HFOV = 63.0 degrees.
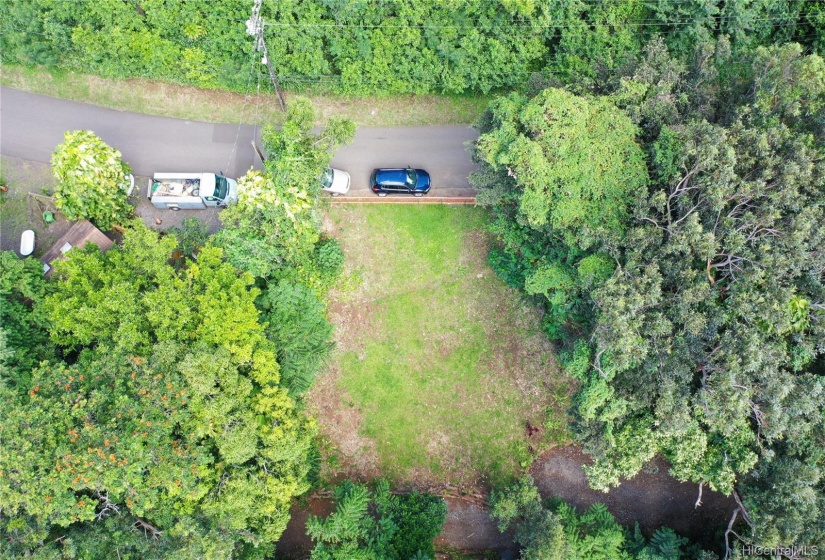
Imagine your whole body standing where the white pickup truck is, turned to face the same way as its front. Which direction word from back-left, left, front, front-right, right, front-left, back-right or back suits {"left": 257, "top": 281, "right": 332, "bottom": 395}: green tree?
front-right

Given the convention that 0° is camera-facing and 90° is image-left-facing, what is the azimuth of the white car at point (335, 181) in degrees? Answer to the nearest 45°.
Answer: approximately 270°

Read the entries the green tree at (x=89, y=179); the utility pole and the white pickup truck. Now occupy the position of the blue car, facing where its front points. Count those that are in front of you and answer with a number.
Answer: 0

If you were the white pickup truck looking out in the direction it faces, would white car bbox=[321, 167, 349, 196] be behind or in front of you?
in front

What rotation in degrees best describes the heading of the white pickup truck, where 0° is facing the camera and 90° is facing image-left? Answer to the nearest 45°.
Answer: approximately 270°

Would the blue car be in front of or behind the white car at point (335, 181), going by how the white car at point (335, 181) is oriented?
in front

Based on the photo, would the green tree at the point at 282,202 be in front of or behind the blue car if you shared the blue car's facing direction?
behind

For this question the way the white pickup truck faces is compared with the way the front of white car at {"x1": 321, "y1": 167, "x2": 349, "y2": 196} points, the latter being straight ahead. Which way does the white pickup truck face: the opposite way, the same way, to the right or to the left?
the same way

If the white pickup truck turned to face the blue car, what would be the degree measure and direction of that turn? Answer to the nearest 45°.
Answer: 0° — it already faces it

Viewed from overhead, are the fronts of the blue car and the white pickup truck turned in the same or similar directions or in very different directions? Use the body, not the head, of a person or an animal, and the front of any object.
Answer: same or similar directions

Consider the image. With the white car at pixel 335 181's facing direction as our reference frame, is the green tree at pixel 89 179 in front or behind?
behind

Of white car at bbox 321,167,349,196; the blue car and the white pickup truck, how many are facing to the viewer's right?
3

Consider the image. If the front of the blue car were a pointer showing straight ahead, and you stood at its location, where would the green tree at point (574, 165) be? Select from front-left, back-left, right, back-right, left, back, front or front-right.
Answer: front-right

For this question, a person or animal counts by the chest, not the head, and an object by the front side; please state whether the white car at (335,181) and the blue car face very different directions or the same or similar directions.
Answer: same or similar directions

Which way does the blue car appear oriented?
to the viewer's right

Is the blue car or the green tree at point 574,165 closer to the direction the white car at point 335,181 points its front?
the blue car

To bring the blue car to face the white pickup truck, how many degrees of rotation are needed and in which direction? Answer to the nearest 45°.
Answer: approximately 180°

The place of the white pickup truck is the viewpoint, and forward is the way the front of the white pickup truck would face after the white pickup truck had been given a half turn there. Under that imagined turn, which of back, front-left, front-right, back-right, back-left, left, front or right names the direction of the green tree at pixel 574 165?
back-left
